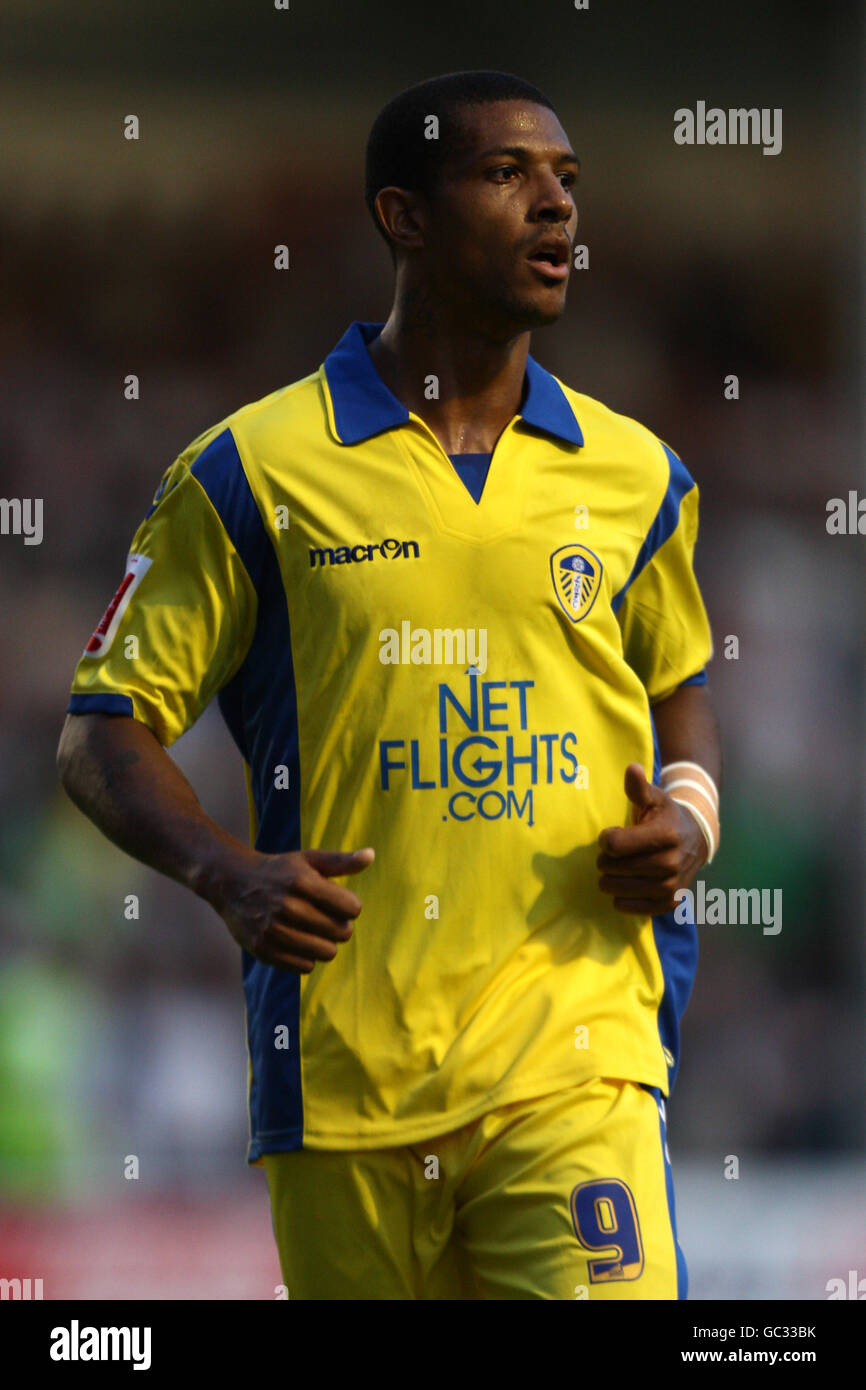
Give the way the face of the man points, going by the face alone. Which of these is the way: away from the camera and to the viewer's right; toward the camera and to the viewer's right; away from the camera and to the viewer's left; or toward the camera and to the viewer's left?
toward the camera and to the viewer's right

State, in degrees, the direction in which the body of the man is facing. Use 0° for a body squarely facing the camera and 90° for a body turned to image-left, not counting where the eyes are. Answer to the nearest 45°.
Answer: approximately 315°
